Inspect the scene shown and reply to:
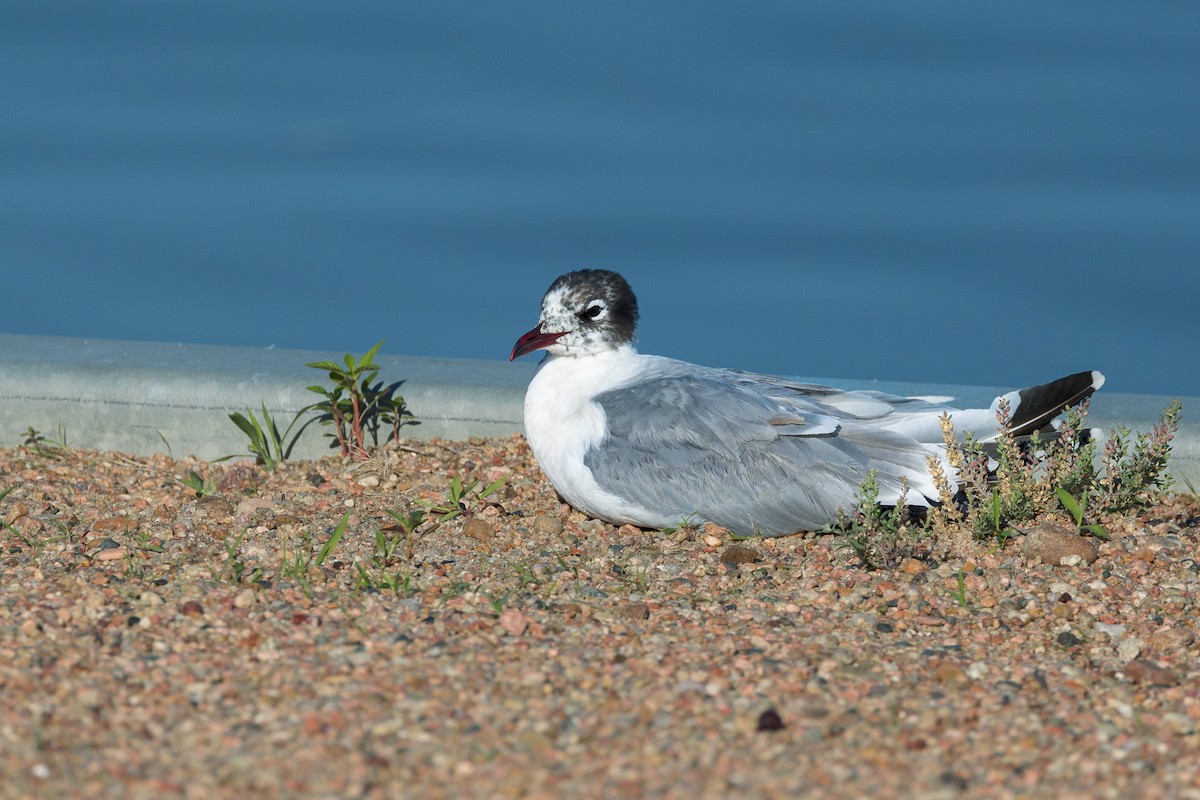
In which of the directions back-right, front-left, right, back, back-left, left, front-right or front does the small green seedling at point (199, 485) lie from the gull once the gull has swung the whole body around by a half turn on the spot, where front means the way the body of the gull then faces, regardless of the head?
back

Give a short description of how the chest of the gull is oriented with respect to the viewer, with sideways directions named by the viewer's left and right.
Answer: facing to the left of the viewer

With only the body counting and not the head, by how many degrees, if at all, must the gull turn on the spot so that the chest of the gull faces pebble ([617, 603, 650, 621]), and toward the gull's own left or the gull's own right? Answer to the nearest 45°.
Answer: approximately 90° to the gull's own left

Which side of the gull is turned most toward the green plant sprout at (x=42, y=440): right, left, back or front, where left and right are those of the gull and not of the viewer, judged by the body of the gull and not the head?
front

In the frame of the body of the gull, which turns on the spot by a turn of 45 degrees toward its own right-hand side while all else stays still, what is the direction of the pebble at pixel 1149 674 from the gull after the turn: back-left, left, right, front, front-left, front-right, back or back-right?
back

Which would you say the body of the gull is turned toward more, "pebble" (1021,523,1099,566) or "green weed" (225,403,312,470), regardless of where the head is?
the green weed

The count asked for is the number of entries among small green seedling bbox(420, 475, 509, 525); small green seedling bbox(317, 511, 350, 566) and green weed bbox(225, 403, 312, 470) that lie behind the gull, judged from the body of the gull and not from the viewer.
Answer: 0

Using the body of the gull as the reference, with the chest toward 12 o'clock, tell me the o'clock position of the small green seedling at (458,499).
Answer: The small green seedling is roughly at 12 o'clock from the gull.

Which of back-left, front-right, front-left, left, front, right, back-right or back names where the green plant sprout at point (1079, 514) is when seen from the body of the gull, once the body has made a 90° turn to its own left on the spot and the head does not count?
left

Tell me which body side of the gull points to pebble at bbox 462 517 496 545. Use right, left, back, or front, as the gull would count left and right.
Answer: front

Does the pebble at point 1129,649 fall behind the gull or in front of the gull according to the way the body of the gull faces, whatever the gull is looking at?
behind

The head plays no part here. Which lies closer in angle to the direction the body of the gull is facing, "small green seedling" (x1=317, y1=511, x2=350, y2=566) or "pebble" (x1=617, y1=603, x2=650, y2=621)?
the small green seedling
